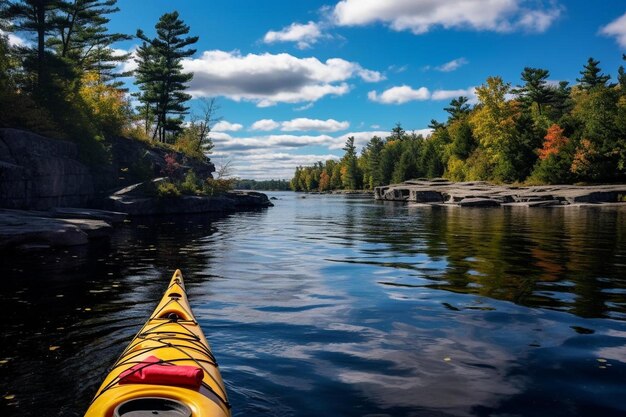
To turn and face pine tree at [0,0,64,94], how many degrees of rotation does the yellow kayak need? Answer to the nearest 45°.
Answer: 0° — it already faces it

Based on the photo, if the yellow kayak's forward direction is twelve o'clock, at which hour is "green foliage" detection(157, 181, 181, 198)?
The green foliage is roughly at 12 o'clock from the yellow kayak.

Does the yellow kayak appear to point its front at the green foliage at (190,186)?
yes

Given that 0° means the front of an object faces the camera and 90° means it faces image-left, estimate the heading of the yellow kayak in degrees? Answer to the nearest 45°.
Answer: approximately 180°
